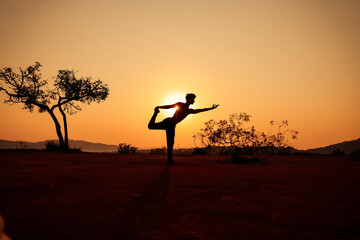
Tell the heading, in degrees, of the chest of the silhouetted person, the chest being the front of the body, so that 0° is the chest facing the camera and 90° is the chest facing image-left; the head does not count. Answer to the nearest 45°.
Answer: approximately 270°

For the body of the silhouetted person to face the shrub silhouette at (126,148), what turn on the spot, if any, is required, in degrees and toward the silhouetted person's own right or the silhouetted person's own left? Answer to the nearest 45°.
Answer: approximately 90° to the silhouetted person's own left
